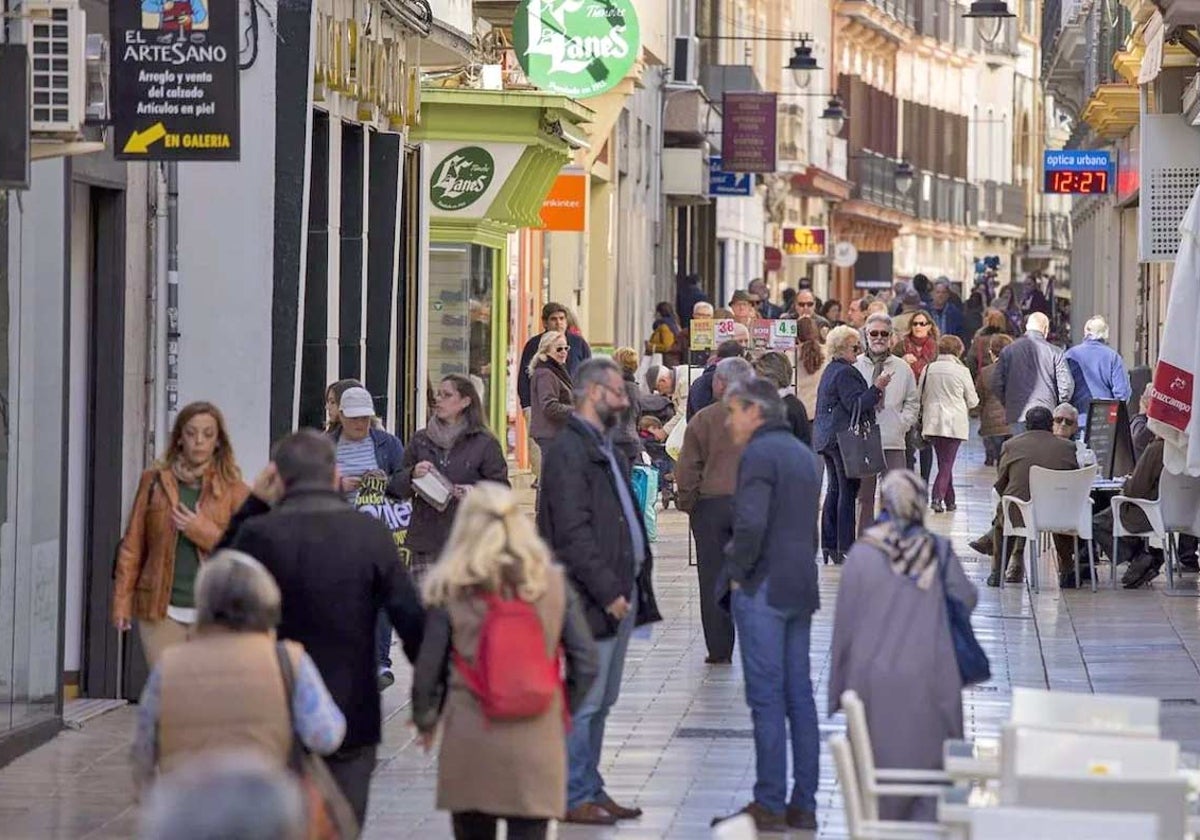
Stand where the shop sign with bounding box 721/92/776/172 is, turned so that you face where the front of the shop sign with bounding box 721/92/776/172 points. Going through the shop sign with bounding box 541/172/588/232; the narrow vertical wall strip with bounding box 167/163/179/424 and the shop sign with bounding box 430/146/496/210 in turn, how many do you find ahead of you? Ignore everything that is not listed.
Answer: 3

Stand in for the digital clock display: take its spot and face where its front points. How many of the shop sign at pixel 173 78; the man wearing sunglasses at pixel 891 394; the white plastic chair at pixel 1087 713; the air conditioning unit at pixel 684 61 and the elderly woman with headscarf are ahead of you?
4

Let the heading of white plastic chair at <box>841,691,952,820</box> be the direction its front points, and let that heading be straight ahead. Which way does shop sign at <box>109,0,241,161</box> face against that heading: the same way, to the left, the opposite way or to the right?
to the right

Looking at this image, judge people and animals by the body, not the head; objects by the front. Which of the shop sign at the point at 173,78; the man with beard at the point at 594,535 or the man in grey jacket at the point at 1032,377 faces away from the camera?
the man in grey jacket

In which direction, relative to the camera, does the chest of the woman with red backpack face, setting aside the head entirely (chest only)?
away from the camera

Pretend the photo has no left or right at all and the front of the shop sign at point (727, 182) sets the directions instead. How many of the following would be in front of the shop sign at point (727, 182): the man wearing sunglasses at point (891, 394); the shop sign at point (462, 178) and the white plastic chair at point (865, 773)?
3

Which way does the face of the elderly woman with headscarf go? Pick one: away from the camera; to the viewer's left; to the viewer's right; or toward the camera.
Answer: away from the camera

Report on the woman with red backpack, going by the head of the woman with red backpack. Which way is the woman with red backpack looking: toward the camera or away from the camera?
away from the camera

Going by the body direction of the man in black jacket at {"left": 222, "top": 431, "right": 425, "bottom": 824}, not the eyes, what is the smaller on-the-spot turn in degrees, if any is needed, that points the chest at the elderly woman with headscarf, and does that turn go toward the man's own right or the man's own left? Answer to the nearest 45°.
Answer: approximately 45° to the man's own right
